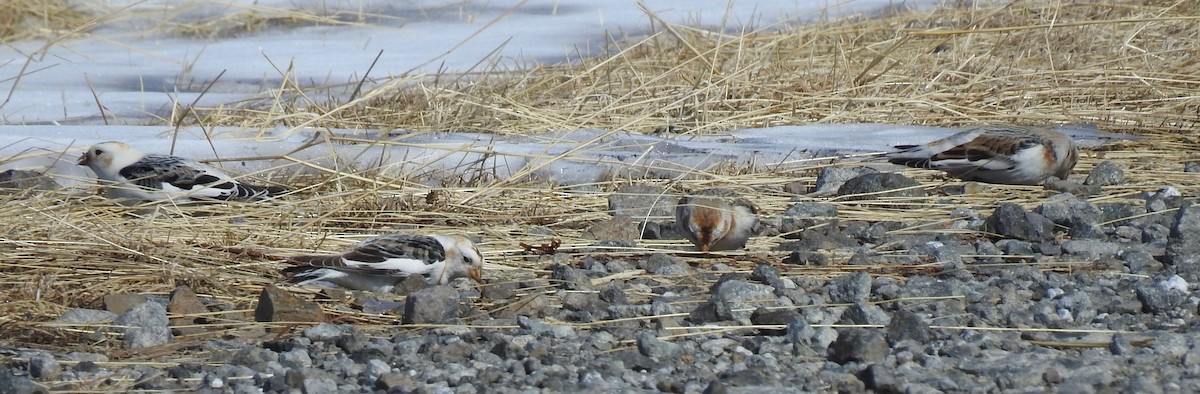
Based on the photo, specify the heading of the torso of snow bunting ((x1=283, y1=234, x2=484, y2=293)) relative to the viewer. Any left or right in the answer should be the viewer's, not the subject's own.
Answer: facing to the right of the viewer

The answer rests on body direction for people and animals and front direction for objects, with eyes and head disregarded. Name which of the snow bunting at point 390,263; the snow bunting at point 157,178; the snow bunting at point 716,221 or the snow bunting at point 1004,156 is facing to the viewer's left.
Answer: the snow bunting at point 157,178

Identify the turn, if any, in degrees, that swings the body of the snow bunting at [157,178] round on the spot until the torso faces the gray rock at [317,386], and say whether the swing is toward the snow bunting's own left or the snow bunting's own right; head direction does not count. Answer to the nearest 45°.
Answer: approximately 90° to the snow bunting's own left

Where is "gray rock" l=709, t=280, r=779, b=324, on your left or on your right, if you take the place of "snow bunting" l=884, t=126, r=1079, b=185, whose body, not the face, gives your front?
on your right

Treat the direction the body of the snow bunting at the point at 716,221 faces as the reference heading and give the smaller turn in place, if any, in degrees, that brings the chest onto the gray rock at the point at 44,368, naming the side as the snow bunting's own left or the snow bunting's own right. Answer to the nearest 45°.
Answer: approximately 45° to the snow bunting's own right

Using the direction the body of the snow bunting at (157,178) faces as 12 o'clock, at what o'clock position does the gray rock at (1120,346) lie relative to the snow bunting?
The gray rock is roughly at 8 o'clock from the snow bunting.

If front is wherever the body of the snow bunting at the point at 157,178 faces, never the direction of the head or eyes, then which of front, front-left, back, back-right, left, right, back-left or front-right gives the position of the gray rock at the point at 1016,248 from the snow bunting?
back-left

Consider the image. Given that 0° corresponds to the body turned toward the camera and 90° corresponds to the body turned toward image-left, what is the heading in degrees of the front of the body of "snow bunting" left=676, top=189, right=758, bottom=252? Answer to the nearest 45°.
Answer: approximately 0°

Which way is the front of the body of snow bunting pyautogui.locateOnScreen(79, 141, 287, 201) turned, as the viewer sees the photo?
to the viewer's left
